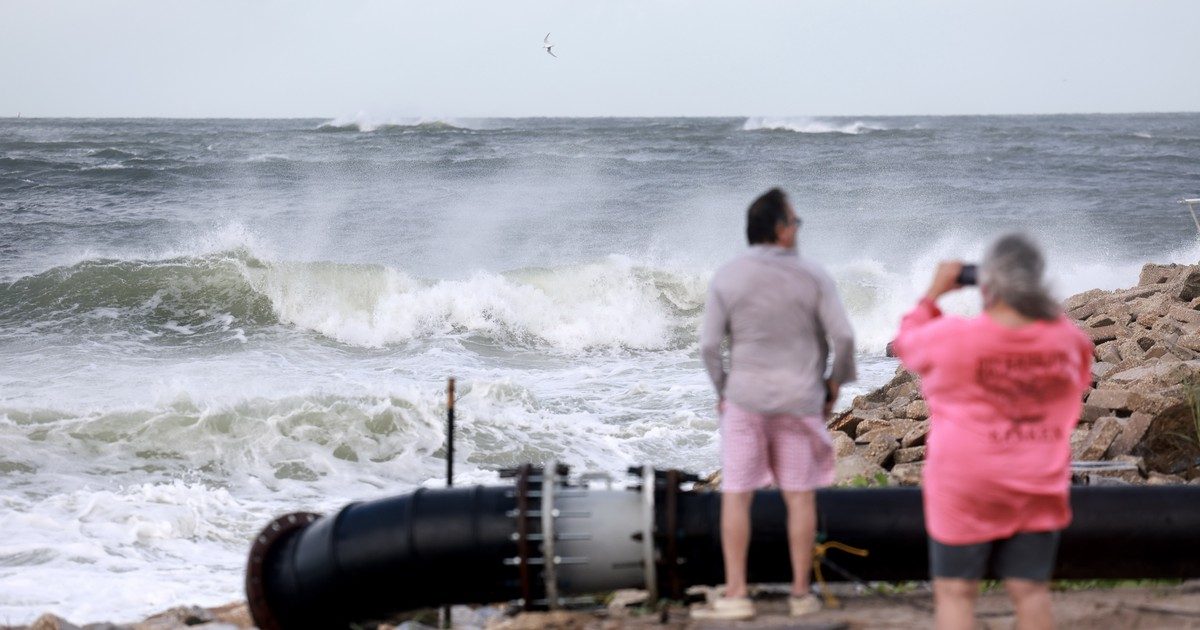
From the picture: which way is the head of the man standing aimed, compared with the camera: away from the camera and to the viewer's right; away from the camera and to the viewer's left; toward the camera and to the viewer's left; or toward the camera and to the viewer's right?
away from the camera and to the viewer's right

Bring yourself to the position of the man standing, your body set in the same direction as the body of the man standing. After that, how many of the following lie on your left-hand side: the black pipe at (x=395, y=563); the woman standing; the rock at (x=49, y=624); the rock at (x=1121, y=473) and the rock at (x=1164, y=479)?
2

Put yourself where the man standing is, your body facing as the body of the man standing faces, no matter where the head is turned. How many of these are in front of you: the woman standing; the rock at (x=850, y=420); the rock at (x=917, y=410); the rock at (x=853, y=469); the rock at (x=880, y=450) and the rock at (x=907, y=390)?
5

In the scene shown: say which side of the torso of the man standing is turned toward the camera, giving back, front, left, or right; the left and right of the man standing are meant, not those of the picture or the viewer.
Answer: back

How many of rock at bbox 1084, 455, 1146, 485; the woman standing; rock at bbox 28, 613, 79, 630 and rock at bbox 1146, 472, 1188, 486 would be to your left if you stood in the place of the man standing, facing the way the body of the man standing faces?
1

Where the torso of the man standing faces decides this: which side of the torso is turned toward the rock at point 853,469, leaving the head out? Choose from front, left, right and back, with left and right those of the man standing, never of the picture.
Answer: front

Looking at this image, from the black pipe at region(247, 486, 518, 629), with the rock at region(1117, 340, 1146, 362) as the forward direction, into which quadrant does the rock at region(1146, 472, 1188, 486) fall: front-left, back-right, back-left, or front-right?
front-right

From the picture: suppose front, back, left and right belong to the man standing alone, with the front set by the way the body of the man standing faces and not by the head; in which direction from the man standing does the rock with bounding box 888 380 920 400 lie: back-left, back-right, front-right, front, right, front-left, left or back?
front

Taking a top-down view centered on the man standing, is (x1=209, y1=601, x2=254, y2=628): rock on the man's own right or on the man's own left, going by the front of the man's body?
on the man's own left

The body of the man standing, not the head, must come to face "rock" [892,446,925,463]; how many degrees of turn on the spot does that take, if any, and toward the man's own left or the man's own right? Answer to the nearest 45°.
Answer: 0° — they already face it

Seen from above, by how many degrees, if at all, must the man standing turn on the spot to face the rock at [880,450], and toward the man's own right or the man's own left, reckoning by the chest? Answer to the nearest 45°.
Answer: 0° — they already face it

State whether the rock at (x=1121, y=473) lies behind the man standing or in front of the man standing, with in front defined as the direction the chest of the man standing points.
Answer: in front

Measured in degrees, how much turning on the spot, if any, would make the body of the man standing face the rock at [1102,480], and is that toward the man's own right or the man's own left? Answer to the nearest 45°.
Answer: approximately 45° to the man's own right

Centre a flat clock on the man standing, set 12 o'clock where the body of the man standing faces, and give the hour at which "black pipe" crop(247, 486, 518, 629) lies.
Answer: The black pipe is roughly at 9 o'clock from the man standing.

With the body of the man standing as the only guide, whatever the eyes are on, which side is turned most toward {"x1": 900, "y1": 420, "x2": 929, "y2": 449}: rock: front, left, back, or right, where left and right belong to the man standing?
front

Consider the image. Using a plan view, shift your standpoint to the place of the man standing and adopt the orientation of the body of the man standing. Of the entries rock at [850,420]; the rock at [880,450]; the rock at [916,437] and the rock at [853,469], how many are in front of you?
4
